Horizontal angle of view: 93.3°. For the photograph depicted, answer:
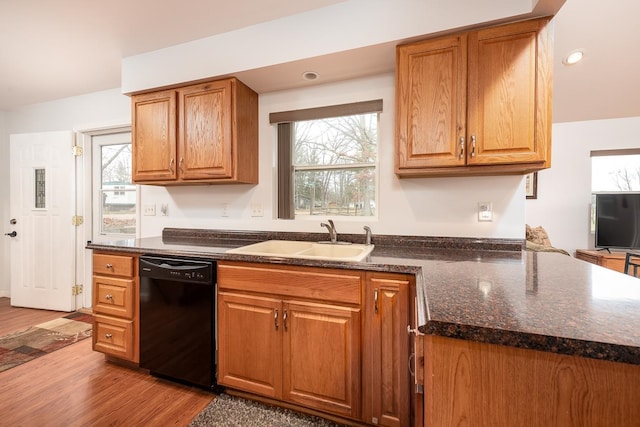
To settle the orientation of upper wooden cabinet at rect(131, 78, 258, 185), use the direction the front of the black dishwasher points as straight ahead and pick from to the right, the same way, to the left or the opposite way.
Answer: the same way

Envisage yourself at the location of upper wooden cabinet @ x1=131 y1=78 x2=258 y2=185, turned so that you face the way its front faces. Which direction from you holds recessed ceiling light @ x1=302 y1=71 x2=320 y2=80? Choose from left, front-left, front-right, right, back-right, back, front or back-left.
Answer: left

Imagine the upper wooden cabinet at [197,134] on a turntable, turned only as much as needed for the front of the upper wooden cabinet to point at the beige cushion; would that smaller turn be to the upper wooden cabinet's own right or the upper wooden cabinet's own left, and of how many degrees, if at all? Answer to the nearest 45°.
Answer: approximately 135° to the upper wooden cabinet's own left

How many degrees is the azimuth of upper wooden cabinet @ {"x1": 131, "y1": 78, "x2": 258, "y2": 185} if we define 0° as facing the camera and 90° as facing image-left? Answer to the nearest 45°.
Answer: approximately 45°

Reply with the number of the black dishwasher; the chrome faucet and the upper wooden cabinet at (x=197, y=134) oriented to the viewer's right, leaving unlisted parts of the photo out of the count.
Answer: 0

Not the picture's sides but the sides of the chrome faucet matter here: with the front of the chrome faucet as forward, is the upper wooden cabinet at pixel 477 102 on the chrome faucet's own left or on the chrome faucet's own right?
on the chrome faucet's own left

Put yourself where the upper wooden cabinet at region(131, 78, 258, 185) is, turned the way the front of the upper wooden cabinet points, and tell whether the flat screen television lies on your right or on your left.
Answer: on your left

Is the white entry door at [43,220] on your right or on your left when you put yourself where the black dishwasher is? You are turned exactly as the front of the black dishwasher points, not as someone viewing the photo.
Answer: on your right

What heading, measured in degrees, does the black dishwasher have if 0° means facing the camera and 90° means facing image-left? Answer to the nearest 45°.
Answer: approximately 45°

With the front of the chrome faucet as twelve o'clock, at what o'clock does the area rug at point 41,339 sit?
The area rug is roughly at 2 o'clock from the chrome faucet.

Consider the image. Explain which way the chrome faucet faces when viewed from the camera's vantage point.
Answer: facing the viewer and to the left of the viewer

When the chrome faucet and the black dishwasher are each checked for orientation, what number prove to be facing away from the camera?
0

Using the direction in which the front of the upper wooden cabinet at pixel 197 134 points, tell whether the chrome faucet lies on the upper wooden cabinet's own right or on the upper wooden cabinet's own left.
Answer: on the upper wooden cabinet's own left

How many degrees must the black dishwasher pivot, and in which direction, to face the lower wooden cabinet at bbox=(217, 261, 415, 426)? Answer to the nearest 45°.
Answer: approximately 90° to its left

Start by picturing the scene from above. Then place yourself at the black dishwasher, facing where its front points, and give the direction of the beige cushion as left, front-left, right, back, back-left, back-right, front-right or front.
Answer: back-left

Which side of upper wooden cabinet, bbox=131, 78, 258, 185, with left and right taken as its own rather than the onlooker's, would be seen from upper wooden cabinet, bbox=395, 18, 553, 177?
left

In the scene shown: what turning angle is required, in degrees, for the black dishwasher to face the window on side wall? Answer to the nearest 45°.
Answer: approximately 135° to its left
